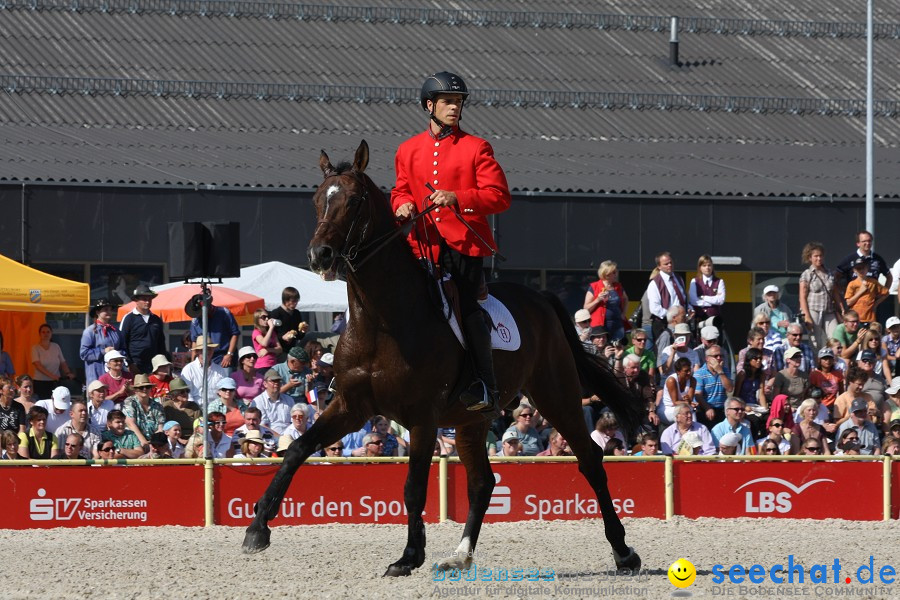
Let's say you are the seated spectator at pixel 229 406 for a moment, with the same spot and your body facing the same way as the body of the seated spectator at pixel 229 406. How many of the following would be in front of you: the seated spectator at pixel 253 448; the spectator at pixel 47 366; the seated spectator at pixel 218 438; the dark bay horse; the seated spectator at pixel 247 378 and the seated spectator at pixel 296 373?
3

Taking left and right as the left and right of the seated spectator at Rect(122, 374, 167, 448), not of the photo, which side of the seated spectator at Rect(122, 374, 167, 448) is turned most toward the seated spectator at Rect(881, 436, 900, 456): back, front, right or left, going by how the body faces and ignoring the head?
left

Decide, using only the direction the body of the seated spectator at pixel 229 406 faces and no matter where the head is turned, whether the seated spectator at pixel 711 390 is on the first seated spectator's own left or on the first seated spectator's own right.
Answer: on the first seated spectator's own left

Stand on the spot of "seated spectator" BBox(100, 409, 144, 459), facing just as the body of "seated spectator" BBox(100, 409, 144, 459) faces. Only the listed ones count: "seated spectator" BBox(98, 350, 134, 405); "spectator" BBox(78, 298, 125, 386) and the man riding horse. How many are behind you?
2

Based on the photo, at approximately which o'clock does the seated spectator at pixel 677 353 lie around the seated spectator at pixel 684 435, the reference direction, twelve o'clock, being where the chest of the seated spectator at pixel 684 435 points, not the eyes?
the seated spectator at pixel 677 353 is roughly at 6 o'clock from the seated spectator at pixel 684 435.

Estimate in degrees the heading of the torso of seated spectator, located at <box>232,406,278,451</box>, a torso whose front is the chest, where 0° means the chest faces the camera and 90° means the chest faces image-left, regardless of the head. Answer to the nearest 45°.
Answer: approximately 0°

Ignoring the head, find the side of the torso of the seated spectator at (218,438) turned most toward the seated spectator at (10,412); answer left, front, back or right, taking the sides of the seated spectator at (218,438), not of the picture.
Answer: right
